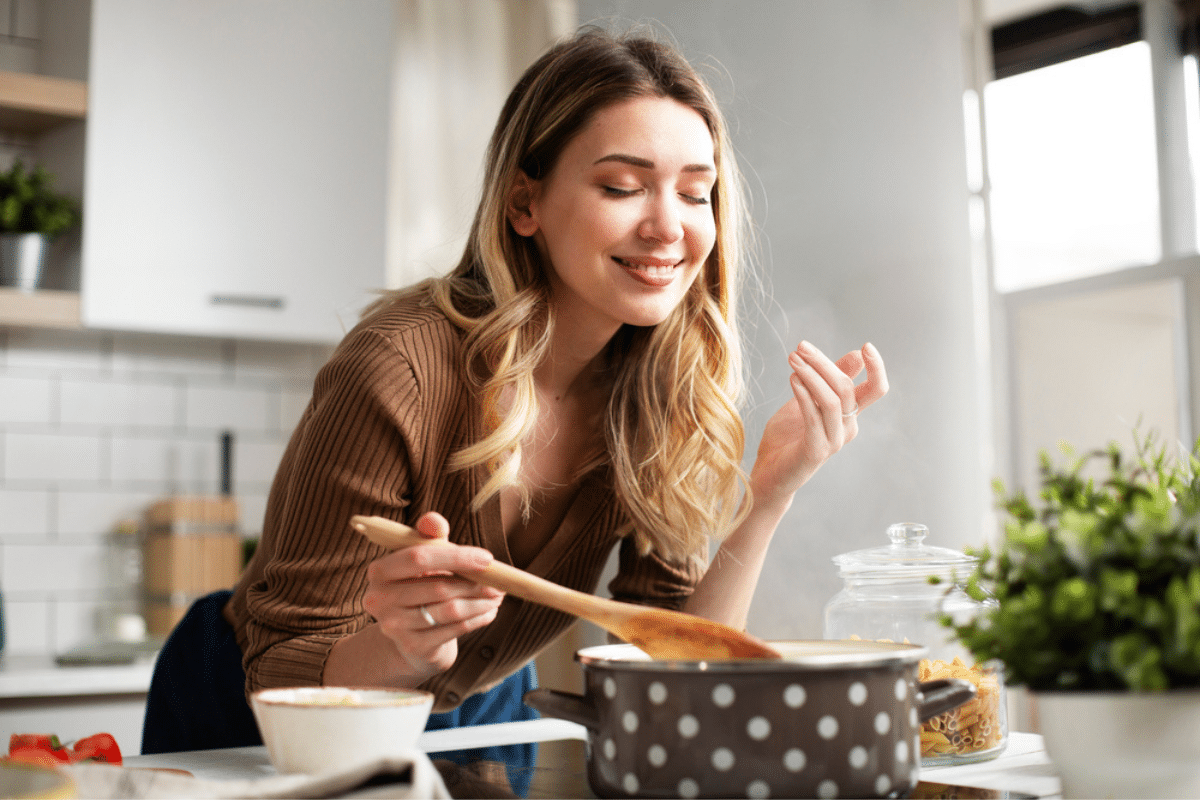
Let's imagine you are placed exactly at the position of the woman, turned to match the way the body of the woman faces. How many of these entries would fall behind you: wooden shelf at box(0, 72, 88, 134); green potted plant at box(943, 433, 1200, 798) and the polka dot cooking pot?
1

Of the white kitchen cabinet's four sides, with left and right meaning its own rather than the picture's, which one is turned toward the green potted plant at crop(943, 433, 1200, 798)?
front

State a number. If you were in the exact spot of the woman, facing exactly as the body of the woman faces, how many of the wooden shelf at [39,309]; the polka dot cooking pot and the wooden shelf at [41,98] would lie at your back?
2

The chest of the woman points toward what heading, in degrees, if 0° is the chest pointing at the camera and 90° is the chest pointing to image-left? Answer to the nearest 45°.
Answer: approximately 315°

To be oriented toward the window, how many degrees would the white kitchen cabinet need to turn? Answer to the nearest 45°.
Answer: approximately 90° to its left

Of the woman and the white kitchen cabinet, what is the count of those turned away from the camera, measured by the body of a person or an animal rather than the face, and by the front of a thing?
0

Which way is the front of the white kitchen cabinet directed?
toward the camera

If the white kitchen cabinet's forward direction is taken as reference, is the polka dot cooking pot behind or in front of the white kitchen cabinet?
in front

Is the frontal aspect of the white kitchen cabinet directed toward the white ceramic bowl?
yes

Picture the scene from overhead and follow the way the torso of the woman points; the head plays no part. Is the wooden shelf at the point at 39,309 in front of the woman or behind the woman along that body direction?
behind

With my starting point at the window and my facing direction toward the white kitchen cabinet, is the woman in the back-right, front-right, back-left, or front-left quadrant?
front-left

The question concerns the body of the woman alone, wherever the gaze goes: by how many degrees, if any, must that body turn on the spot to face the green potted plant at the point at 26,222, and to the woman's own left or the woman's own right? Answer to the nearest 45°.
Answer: approximately 180°

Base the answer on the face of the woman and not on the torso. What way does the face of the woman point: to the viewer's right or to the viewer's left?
to the viewer's right
